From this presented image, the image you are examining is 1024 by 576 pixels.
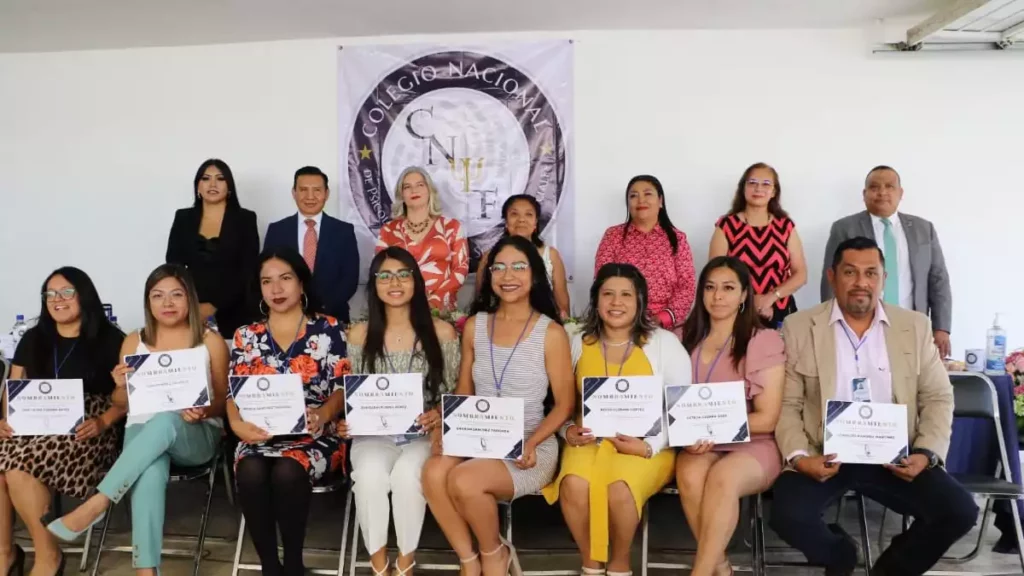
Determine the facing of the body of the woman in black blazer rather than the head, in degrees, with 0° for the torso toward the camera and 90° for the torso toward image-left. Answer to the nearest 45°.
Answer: approximately 0°

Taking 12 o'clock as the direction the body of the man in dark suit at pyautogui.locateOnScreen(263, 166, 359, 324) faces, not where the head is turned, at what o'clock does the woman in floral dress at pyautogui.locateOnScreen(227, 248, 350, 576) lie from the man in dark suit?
The woman in floral dress is roughly at 12 o'clock from the man in dark suit.

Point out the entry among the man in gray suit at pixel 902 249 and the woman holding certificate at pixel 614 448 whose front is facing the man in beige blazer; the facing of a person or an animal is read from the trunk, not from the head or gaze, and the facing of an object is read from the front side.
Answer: the man in gray suit

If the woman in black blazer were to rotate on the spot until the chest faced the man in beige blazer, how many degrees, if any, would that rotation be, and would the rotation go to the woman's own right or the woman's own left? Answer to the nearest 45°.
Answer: approximately 45° to the woman's own left

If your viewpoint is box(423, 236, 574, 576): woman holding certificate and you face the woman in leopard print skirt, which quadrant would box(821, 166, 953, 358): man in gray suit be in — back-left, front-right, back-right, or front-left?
back-right
